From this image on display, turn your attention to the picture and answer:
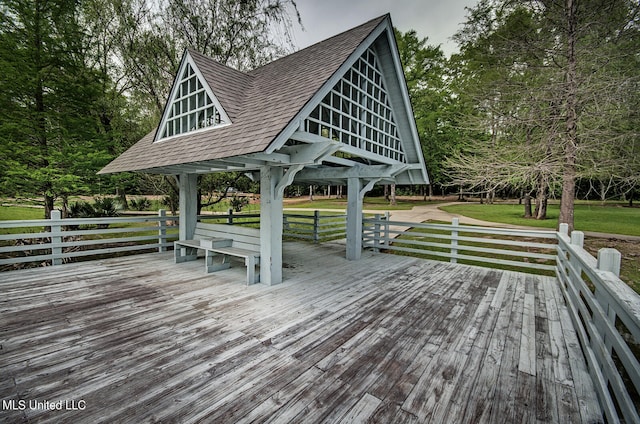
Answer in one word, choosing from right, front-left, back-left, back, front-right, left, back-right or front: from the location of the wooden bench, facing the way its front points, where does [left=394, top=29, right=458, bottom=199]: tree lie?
back

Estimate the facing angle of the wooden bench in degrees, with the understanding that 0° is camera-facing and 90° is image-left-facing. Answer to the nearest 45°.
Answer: approximately 45°

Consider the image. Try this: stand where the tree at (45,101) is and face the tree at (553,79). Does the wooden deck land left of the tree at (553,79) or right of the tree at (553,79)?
right

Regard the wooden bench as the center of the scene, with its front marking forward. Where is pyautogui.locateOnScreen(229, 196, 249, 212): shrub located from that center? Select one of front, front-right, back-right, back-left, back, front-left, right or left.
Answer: back-right

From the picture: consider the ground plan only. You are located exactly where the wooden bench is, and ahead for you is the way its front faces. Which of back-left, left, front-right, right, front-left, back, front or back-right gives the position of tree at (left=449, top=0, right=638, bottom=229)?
back-left

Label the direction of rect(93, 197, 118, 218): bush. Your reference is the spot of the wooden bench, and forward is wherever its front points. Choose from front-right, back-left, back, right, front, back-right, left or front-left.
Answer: right

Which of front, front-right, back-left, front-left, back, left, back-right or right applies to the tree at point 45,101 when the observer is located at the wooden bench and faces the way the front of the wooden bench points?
right
